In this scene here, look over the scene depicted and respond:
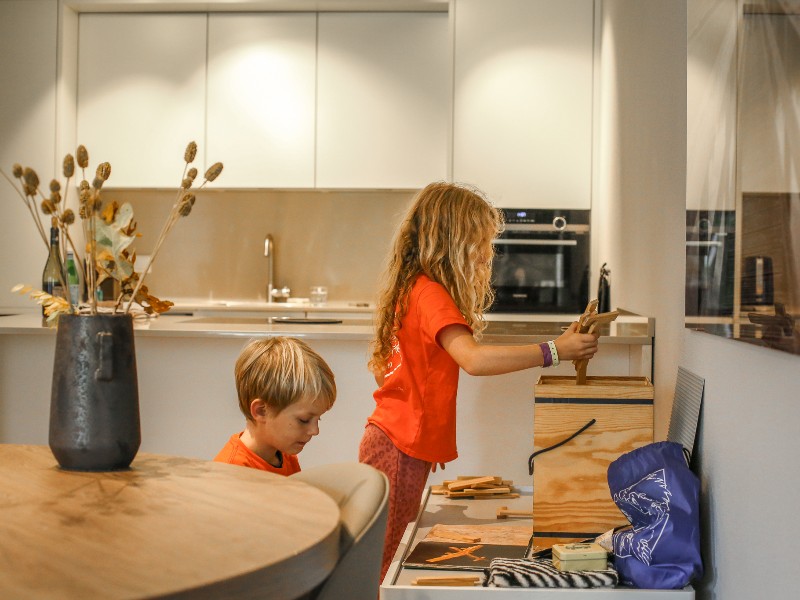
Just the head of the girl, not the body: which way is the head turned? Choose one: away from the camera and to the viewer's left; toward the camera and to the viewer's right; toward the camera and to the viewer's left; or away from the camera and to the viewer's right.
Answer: away from the camera and to the viewer's right

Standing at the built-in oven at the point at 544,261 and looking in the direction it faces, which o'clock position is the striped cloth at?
The striped cloth is roughly at 12 o'clock from the built-in oven.

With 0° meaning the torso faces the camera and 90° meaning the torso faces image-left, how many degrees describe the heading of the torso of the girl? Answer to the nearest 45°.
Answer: approximately 270°

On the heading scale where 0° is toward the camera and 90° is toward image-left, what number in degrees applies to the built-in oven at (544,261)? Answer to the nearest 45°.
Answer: approximately 0°

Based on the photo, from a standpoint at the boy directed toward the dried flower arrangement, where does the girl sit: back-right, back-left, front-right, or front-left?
back-left

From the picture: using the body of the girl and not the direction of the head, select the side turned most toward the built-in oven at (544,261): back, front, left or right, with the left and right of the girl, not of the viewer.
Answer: left

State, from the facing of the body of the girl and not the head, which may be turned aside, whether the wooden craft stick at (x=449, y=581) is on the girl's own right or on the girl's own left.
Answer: on the girl's own right
